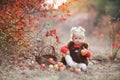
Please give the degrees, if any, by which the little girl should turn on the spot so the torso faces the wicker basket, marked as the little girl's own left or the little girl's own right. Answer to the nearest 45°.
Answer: approximately 90° to the little girl's own right

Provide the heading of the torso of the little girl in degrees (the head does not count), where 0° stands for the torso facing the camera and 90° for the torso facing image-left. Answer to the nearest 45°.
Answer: approximately 0°

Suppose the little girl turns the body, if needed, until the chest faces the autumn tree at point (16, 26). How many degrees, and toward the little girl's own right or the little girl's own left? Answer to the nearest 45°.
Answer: approximately 90° to the little girl's own right
